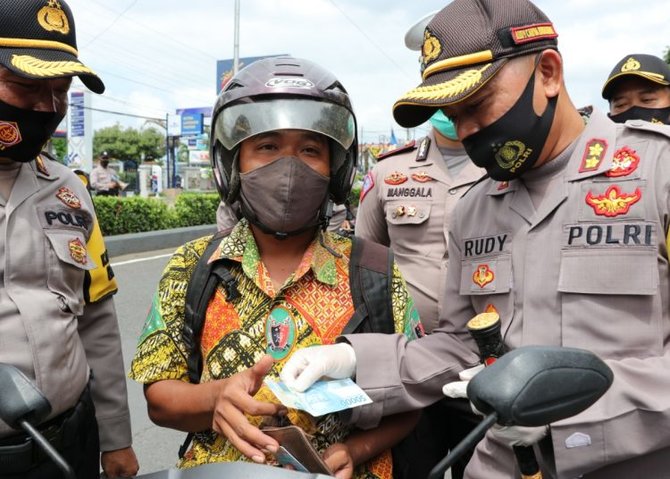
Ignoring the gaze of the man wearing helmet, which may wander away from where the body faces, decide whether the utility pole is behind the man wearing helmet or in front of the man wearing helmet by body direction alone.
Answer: behind

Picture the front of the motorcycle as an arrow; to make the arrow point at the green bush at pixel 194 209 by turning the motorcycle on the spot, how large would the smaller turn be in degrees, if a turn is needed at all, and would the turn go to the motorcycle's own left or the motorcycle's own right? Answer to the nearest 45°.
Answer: approximately 180°

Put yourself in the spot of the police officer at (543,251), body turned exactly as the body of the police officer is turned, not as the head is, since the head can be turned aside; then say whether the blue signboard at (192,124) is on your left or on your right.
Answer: on your right

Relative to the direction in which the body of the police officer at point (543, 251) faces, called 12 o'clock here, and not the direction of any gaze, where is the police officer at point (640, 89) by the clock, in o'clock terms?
the police officer at point (640, 89) is roughly at 5 o'clock from the police officer at point (543, 251).

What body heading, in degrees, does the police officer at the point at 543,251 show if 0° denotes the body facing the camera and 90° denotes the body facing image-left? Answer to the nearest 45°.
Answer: approximately 45°

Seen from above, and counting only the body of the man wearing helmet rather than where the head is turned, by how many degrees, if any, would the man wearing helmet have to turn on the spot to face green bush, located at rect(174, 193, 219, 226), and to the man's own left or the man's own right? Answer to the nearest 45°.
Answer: approximately 180°

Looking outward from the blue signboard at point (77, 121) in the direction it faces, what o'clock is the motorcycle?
The motorcycle is roughly at 12 o'clock from the blue signboard.

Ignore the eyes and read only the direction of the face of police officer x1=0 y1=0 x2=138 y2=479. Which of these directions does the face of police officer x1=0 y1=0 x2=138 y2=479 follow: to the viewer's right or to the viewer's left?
to the viewer's right

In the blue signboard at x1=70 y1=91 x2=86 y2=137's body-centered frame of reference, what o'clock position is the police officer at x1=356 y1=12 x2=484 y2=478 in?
The police officer is roughly at 12 o'clock from the blue signboard.

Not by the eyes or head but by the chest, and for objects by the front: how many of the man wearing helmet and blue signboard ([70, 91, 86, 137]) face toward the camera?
2

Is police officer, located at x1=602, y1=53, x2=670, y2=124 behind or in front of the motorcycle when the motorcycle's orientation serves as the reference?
behind

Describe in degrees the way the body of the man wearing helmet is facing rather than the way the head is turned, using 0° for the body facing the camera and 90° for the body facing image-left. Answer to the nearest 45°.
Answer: approximately 0°

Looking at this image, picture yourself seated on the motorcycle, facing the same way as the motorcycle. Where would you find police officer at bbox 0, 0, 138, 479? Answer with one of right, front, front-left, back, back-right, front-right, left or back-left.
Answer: back-right
